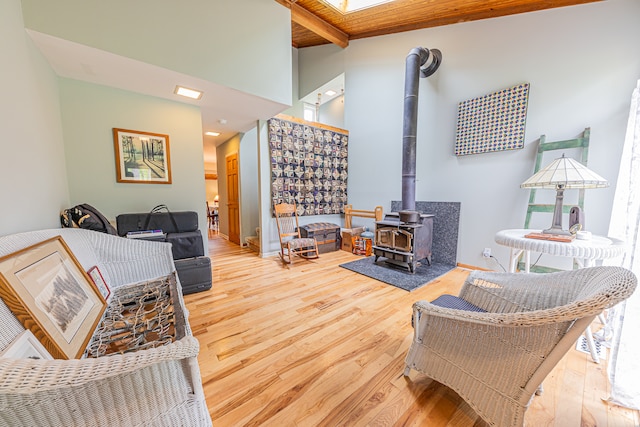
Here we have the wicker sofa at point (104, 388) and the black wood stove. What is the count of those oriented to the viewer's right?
1

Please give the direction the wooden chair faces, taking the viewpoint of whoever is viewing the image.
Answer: facing the viewer and to the right of the viewer

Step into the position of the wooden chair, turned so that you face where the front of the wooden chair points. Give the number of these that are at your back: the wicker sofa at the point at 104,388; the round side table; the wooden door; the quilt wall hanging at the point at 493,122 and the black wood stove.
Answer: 1

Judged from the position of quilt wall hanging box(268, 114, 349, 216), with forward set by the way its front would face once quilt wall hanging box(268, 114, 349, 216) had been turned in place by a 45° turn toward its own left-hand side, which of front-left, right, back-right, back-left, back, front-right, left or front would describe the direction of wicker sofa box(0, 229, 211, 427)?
right

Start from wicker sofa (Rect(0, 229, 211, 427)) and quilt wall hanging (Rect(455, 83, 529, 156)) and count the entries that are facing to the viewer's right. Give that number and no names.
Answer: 1

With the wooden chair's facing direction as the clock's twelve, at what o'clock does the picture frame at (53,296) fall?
The picture frame is roughly at 2 o'clock from the wooden chair.

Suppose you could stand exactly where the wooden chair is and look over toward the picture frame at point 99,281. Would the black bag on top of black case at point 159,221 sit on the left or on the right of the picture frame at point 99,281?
right

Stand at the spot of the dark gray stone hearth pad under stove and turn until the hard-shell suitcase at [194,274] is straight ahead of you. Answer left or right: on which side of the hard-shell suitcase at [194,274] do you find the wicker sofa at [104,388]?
left

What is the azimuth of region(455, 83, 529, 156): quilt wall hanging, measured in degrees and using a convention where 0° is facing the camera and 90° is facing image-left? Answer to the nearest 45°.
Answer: approximately 45°

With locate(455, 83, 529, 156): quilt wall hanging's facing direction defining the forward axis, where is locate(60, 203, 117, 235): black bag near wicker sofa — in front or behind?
in front

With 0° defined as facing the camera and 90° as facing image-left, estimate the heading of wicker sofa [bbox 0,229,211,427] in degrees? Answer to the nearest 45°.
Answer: approximately 270°

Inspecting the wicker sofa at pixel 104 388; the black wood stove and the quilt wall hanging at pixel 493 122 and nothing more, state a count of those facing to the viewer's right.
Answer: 1

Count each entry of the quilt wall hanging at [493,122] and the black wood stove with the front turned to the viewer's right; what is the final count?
0

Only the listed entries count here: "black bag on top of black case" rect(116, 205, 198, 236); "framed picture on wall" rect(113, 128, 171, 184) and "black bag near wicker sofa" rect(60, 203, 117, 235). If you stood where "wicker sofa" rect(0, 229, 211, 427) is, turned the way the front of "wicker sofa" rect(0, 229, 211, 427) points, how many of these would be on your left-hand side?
3

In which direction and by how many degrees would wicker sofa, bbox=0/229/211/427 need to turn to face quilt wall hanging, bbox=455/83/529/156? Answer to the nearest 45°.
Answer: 0° — it already faces it
